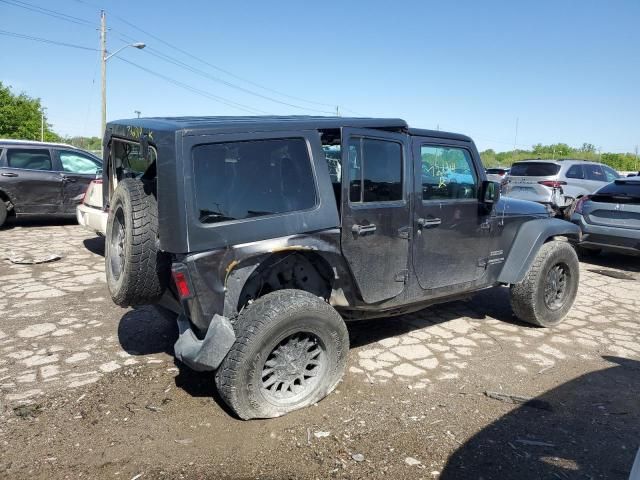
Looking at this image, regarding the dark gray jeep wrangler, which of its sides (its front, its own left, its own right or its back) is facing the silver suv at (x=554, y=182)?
front

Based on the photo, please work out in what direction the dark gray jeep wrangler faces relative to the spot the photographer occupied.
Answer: facing away from the viewer and to the right of the viewer

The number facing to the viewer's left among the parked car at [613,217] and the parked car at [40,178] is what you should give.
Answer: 0

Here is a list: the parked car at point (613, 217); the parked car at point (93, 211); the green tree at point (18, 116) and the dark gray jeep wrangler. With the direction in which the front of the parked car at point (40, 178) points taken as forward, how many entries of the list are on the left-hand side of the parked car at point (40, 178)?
1

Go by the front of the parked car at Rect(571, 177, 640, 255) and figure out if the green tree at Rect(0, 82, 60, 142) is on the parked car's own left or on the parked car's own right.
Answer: on the parked car's own left

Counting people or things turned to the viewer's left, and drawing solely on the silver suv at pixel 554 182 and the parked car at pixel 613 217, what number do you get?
0

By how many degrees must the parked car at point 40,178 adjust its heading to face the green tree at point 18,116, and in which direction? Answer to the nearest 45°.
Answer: approximately 90° to its left

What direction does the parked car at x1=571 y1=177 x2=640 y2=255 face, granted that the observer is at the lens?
facing away from the viewer and to the right of the viewer

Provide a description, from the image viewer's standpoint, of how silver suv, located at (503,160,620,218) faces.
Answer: facing away from the viewer and to the right of the viewer

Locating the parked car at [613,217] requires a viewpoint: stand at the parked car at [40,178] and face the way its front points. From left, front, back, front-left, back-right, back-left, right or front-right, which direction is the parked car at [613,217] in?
front-right

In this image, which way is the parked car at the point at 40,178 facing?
to the viewer's right

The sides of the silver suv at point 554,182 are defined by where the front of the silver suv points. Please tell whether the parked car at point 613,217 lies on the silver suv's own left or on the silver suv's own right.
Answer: on the silver suv's own right

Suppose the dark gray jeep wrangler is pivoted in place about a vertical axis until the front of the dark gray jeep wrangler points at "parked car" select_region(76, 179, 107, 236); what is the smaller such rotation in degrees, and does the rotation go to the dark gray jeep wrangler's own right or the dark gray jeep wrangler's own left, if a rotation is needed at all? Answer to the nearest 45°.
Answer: approximately 90° to the dark gray jeep wrangler's own left
